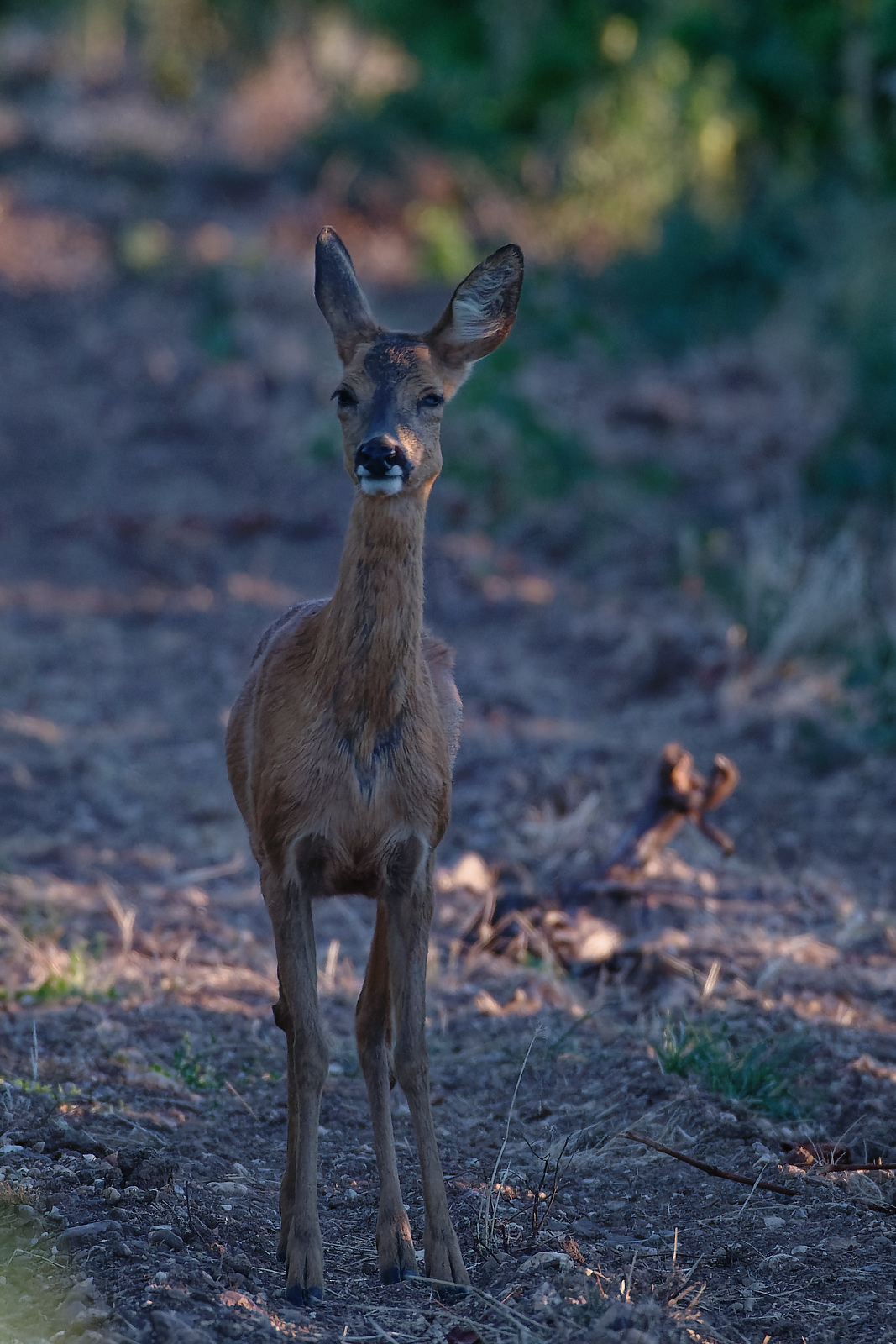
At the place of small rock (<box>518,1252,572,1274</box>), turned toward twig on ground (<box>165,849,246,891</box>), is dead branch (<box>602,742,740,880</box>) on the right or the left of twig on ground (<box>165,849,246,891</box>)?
right

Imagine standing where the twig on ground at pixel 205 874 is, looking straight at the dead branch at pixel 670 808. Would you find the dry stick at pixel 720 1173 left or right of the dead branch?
right

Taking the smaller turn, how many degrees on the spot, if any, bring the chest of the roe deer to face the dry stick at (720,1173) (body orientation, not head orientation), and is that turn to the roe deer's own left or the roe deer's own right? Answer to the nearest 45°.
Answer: approximately 135° to the roe deer's own left

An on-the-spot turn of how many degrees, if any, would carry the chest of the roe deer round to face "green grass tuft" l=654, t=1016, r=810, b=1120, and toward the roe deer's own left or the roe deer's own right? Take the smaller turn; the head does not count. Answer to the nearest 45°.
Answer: approximately 135° to the roe deer's own left

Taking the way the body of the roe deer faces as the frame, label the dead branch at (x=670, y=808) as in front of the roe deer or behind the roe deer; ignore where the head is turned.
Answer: behind

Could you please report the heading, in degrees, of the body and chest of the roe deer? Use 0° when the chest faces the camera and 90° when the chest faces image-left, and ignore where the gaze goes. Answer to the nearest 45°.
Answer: approximately 0°
